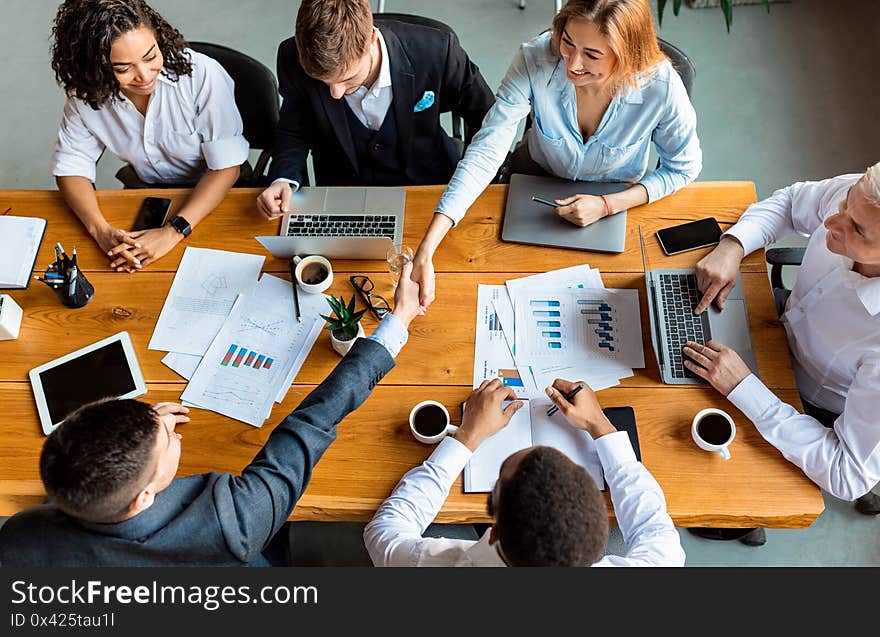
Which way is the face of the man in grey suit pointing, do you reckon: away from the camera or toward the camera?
away from the camera

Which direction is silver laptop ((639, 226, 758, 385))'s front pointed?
to the viewer's right

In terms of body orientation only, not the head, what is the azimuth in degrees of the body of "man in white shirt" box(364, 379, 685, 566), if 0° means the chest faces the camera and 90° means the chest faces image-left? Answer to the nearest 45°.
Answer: approximately 180°

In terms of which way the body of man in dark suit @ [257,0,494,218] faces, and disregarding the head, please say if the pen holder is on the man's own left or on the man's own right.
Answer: on the man's own right

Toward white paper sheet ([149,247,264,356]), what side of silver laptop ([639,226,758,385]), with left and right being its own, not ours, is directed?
back

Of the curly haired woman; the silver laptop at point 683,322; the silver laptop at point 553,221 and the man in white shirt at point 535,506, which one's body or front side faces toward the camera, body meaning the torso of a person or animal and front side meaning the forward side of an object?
the curly haired woman

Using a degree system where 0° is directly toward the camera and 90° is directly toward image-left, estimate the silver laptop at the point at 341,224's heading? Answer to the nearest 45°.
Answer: approximately 180°

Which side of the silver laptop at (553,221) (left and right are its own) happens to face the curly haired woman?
left

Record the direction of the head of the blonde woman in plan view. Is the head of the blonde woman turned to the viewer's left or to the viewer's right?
to the viewer's left

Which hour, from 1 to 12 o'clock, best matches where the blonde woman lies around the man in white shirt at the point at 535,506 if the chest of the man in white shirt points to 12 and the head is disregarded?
The blonde woman is roughly at 12 o'clock from the man in white shirt.

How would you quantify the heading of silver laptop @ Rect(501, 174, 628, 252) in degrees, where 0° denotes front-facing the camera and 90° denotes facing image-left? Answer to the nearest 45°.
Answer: approximately 180°
